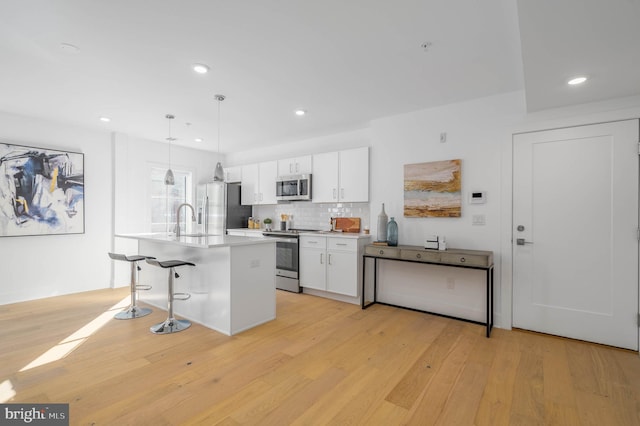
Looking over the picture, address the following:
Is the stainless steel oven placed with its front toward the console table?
no

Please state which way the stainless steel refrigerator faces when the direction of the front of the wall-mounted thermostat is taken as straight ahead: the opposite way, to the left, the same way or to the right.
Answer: the same way

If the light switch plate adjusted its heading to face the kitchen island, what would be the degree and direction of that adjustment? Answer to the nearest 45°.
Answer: approximately 45° to its right

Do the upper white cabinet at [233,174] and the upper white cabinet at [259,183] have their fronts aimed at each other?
no

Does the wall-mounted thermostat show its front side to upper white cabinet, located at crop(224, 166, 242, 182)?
no

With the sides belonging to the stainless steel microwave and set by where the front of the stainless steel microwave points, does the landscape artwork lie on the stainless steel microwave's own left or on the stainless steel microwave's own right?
on the stainless steel microwave's own left

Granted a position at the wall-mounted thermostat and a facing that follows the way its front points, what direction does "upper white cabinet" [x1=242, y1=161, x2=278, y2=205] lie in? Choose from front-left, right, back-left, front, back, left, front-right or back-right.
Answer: right

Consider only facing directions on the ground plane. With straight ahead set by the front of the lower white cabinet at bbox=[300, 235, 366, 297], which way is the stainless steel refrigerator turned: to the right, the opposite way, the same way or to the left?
the same way

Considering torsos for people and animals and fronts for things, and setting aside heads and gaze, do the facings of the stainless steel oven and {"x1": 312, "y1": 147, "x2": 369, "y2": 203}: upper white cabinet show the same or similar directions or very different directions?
same or similar directions

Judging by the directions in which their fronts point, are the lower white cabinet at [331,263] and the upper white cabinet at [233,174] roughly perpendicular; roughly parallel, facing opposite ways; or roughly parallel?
roughly parallel

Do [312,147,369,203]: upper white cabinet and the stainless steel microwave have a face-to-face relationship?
no

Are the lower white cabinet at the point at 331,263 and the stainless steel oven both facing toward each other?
no

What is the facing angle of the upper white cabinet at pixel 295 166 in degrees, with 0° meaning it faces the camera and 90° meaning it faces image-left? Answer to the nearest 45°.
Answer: approximately 45°

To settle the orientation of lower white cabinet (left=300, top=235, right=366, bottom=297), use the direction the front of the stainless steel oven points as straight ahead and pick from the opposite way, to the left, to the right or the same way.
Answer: the same way

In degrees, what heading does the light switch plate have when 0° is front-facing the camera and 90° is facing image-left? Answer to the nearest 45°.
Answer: approximately 0°

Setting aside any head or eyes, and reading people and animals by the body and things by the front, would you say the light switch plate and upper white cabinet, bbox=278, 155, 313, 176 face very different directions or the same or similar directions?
same or similar directions

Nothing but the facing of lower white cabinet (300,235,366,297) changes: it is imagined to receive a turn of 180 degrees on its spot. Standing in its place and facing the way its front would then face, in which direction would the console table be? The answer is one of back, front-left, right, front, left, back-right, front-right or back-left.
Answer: right

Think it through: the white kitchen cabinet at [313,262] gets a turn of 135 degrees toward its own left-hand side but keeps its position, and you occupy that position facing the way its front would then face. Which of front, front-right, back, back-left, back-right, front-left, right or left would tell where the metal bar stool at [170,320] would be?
back-right

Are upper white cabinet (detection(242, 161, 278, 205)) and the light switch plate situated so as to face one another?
no

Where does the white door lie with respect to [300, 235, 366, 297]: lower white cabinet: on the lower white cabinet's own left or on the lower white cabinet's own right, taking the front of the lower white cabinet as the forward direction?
on the lower white cabinet's own left

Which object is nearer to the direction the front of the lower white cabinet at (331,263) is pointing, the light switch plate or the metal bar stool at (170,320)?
the metal bar stool

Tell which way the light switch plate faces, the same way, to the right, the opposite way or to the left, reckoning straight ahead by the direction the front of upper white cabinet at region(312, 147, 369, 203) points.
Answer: the same way
